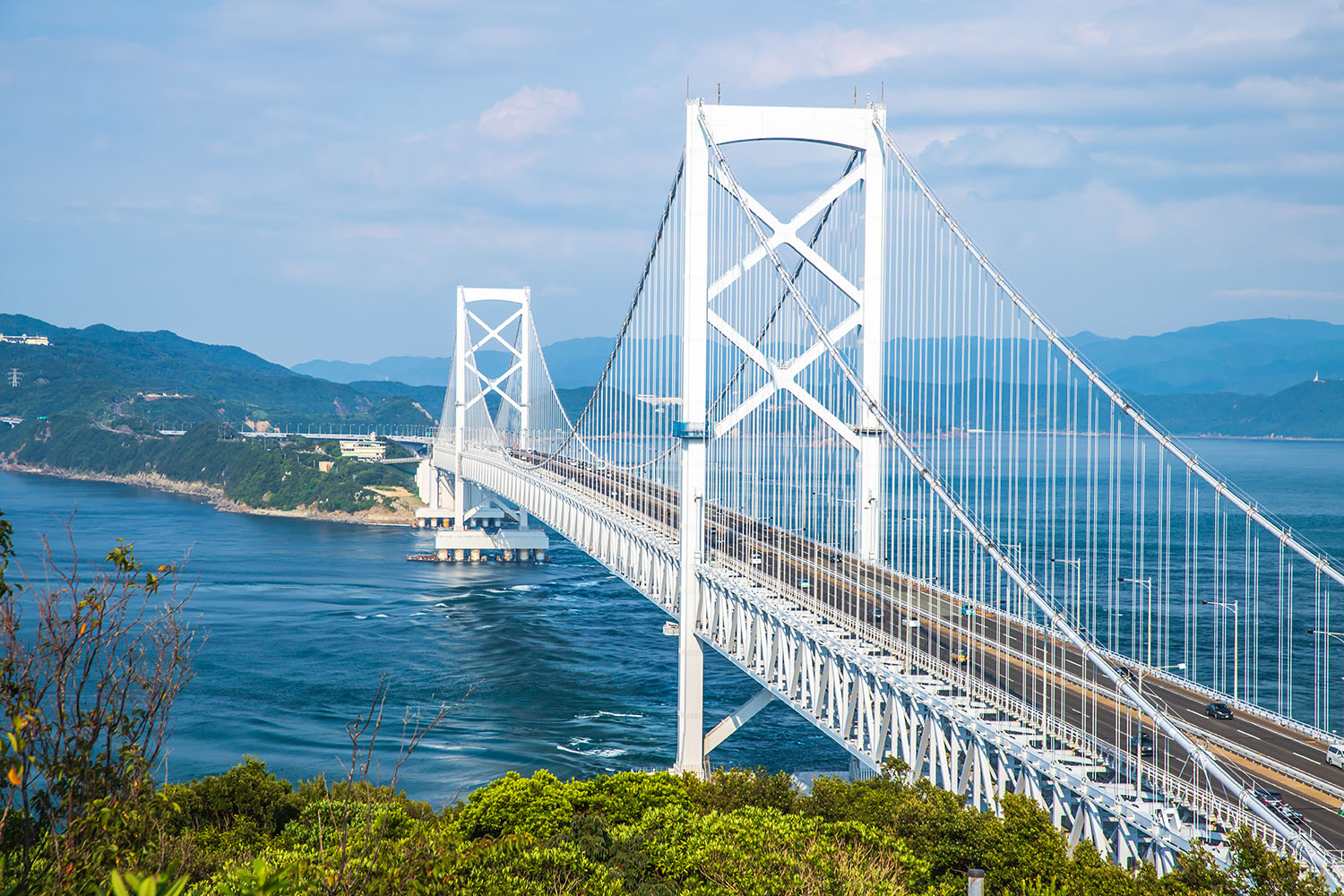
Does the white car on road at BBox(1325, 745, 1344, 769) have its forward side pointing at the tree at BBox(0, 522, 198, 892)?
no

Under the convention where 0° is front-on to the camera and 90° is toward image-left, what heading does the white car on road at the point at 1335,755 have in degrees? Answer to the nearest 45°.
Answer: approximately 315°

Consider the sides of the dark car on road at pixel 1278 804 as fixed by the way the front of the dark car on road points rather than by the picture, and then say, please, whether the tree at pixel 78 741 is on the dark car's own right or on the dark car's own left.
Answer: on the dark car's own left

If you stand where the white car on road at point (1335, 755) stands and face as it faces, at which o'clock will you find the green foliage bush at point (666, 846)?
The green foliage bush is roughly at 3 o'clock from the white car on road.
